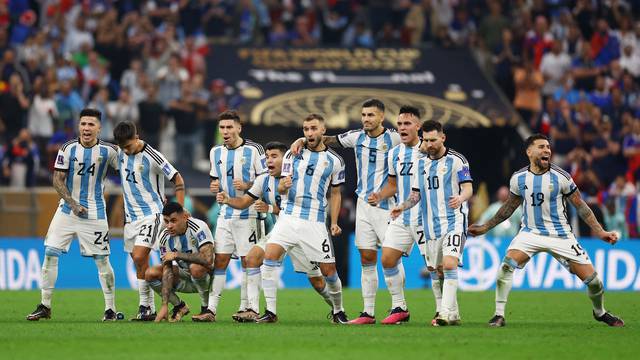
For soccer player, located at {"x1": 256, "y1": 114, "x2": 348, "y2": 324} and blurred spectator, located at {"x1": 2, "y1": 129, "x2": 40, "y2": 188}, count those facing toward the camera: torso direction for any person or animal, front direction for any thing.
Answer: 2

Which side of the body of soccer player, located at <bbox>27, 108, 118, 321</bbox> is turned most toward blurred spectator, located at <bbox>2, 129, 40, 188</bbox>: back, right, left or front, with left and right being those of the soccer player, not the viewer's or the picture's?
back

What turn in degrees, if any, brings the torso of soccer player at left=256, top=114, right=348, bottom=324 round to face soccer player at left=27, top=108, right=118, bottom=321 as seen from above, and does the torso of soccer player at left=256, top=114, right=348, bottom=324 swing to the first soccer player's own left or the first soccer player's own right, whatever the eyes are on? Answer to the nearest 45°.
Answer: approximately 90° to the first soccer player's own right

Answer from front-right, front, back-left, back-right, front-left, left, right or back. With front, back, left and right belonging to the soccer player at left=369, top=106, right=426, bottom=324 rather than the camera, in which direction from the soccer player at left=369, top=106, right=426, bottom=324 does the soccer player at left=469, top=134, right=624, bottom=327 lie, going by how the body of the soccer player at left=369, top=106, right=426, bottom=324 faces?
back-left

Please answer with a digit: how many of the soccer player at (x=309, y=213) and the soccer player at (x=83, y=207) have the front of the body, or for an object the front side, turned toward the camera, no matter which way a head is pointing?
2

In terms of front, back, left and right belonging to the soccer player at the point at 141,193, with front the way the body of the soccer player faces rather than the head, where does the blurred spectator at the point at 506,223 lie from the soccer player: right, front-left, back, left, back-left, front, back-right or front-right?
back

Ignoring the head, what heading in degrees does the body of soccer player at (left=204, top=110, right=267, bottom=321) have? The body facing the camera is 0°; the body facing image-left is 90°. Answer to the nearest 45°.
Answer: approximately 45°

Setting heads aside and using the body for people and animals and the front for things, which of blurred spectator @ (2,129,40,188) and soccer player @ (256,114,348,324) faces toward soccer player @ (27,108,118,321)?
the blurred spectator

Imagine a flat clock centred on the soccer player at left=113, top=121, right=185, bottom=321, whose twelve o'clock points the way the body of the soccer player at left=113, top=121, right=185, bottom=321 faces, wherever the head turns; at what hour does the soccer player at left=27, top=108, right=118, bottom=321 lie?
the soccer player at left=27, top=108, right=118, bottom=321 is roughly at 2 o'clock from the soccer player at left=113, top=121, right=185, bottom=321.

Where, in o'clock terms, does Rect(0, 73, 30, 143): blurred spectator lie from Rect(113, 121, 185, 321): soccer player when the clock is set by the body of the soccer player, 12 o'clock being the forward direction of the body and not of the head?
The blurred spectator is roughly at 4 o'clock from the soccer player.
